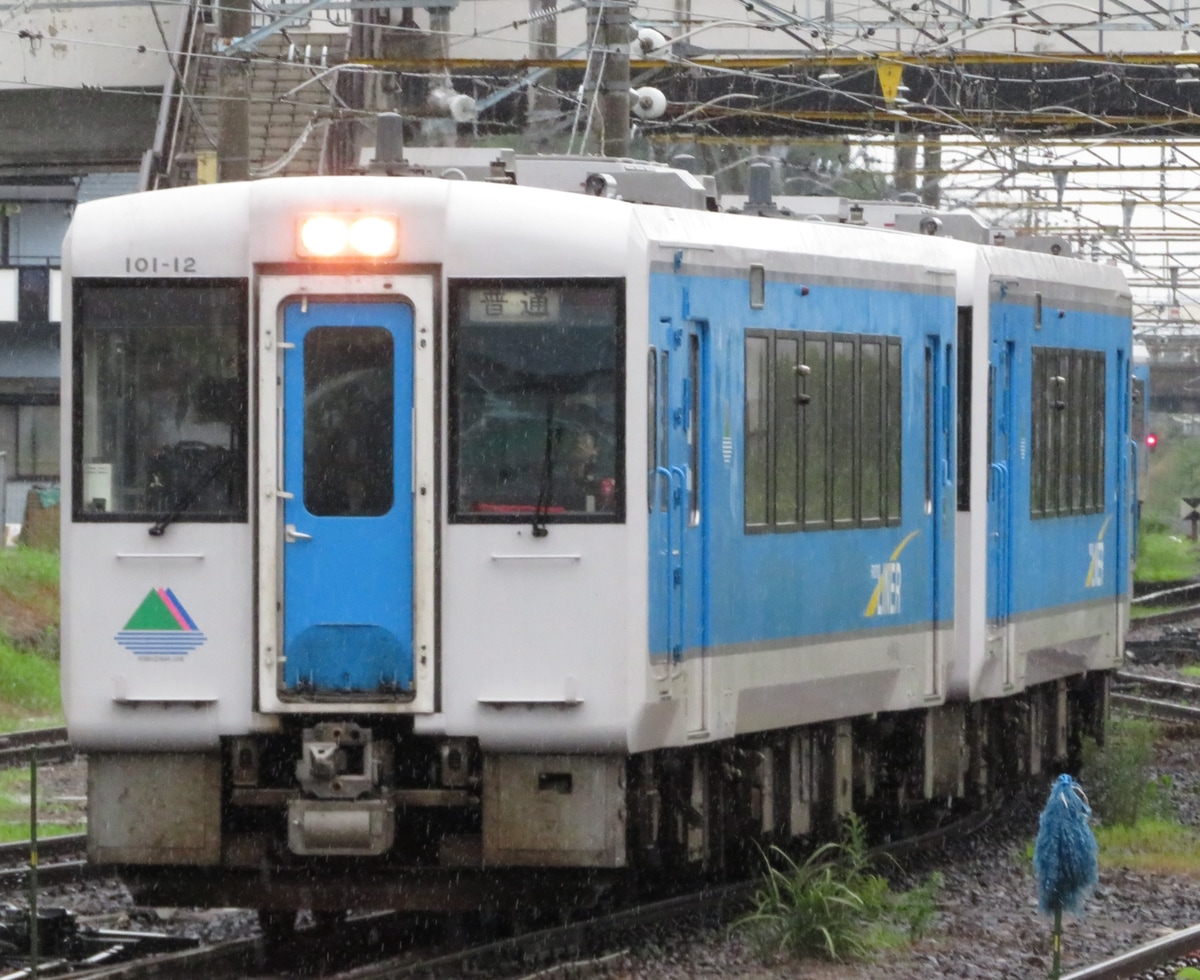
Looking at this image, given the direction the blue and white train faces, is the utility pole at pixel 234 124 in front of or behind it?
behind

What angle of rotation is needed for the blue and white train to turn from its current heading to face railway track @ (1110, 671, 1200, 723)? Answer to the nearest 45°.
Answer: approximately 135° to its left

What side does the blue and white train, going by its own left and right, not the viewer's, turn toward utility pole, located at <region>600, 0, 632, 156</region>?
back

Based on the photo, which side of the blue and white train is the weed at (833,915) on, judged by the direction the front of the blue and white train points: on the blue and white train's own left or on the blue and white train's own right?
on the blue and white train's own left

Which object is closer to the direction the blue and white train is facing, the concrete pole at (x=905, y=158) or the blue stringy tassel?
the blue stringy tassel

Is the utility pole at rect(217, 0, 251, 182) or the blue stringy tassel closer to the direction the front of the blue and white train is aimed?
the blue stringy tassel

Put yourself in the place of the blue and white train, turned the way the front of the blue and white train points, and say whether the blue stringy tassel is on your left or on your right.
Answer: on your left

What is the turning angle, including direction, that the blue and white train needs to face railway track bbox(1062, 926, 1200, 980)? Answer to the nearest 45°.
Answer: approximately 90° to its left

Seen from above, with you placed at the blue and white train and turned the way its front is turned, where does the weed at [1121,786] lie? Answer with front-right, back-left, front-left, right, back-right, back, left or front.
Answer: back-left

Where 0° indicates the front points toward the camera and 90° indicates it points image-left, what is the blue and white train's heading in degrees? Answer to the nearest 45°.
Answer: approximately 0°

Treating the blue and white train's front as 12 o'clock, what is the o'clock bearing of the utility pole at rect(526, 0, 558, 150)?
The utility pole is roughly at 6 o'clock from the blue and white train.
